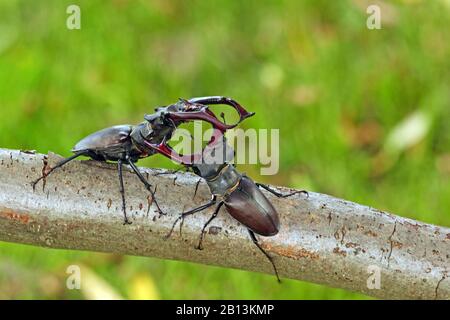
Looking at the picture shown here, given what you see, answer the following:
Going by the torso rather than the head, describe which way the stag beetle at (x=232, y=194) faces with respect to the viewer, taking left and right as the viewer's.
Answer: facing away from the viewer and to the left of the viewer

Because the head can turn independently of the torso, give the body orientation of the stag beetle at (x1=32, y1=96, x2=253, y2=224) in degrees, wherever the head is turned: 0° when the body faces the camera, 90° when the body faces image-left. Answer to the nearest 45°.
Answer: approximately 270°

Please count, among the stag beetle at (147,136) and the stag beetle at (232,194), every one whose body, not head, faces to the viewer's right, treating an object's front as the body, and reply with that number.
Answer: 1

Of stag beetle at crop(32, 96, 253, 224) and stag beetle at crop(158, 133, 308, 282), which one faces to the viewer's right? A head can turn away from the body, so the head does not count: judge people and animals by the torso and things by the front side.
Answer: stag beetle at crop(32, 96, 253, 224)
